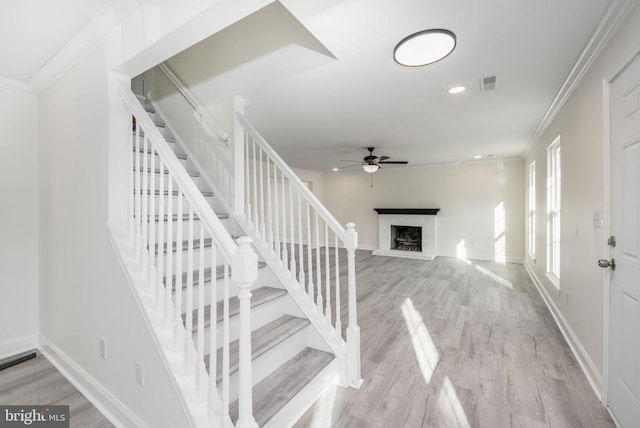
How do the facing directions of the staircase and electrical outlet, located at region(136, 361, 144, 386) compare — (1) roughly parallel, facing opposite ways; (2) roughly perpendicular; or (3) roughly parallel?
roughly perpendicular

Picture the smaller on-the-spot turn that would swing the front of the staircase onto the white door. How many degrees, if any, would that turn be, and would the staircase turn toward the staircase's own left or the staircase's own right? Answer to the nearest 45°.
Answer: approximately 45° to the staircase's own left

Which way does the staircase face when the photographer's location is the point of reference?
facing the viewer and to the right of the viewer
